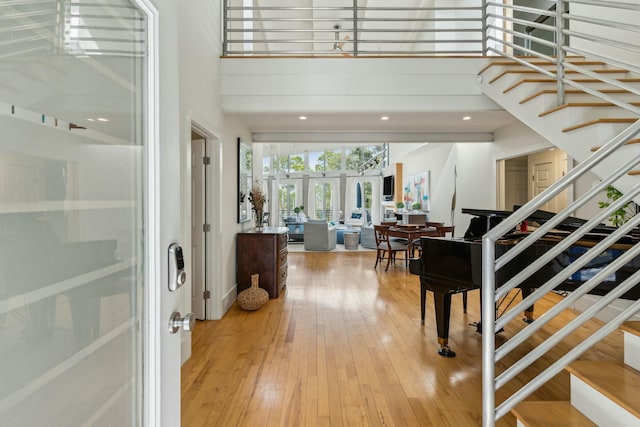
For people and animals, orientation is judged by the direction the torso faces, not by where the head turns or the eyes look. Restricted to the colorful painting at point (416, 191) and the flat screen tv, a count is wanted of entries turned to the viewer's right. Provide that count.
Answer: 0

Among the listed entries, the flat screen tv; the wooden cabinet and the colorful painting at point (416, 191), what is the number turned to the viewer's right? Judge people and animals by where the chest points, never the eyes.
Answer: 1

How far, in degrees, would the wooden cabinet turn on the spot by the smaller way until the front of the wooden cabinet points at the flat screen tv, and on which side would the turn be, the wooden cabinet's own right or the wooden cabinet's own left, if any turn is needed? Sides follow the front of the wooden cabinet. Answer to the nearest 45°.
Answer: approximately 45° to the wooden cabinet's own left

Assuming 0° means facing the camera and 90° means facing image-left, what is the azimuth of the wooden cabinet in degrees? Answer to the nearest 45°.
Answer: approximately 270°

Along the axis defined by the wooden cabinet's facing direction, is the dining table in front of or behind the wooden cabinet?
in front

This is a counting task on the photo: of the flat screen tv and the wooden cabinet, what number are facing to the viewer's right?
1

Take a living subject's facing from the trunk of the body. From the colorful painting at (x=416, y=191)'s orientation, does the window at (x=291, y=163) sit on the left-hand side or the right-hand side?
on its right

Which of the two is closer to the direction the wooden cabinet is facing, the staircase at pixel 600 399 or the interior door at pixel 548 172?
the interior door

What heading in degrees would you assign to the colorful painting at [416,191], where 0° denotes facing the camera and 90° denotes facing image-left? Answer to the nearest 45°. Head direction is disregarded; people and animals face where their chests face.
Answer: approximately 45°

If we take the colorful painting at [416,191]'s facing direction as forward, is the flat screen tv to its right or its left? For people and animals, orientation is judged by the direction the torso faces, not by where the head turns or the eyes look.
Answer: on its right

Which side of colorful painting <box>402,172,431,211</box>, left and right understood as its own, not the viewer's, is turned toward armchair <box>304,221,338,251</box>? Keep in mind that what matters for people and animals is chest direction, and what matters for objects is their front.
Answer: front

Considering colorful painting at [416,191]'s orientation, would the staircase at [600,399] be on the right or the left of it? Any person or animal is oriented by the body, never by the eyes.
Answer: on its left
